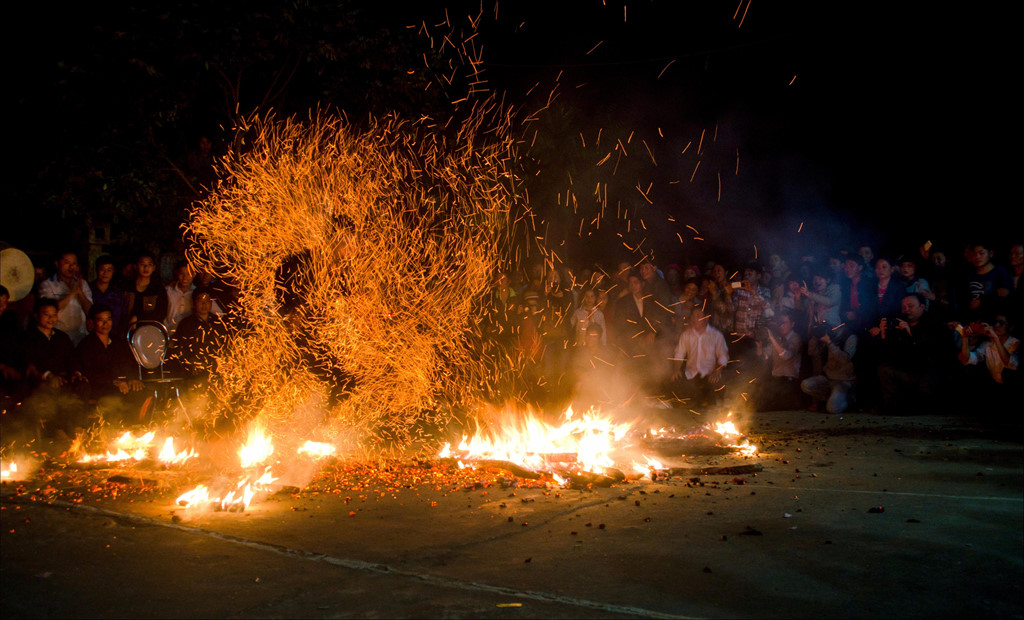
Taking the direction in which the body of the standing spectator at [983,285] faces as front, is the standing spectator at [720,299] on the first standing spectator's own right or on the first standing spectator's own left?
on the first standing spectator's own right

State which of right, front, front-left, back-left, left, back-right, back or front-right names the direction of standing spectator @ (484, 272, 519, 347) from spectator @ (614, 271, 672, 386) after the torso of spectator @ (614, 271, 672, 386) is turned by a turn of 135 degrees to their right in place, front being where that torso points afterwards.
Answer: front-left

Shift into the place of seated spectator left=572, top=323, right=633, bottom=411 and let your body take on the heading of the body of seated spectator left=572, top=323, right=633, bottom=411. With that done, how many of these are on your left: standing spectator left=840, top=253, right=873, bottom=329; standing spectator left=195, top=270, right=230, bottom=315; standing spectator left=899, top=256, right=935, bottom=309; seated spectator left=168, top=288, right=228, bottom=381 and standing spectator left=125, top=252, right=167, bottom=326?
2

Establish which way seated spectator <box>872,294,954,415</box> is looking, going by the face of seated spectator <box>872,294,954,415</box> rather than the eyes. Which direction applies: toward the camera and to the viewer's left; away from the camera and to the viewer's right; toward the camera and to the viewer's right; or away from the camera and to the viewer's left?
toward the camera and to the viewer's left

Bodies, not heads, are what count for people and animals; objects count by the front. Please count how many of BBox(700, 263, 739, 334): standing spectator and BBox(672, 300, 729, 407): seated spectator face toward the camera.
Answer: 2

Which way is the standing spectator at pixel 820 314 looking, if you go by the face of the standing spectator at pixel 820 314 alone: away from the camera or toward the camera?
toward the camera

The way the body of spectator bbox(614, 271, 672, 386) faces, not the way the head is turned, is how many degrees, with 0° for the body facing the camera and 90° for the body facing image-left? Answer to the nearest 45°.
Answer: approximately 0°

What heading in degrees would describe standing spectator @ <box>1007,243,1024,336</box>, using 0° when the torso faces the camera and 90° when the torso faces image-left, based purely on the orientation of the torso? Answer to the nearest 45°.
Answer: approximately 45°

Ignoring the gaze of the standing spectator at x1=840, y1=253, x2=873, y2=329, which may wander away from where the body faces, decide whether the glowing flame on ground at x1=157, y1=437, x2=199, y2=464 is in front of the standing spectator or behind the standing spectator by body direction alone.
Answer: in front

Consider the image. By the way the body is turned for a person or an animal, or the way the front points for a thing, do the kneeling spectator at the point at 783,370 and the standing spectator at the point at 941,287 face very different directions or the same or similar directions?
same or similar directions

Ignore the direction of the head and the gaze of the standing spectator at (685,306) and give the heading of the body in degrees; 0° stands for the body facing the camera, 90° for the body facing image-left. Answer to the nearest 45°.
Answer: approximately 45°

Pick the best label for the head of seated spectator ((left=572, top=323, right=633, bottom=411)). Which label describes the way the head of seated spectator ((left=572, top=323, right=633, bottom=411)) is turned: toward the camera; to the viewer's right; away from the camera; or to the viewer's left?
toward the camera

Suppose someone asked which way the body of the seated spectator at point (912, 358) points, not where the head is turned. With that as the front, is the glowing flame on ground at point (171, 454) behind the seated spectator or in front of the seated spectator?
in front
